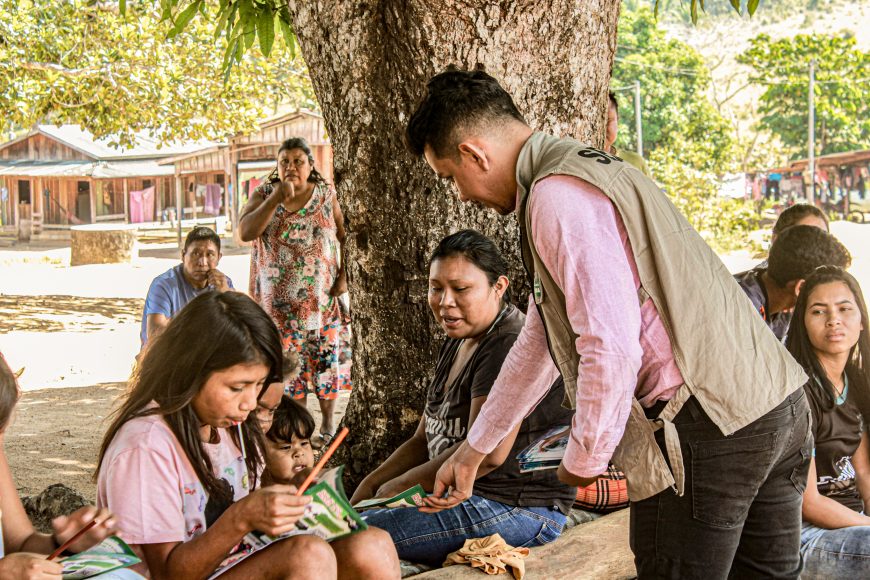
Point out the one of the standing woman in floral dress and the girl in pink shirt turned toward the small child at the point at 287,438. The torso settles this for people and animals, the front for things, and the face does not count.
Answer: the standing woman in floral dress

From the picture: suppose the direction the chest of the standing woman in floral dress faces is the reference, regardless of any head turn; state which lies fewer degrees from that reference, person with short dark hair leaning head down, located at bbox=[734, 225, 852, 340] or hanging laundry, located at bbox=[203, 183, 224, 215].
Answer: the person with short dark hair leaning head down

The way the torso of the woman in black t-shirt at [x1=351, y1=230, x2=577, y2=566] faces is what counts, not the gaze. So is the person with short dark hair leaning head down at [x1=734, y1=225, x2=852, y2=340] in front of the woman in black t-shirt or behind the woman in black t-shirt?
behind

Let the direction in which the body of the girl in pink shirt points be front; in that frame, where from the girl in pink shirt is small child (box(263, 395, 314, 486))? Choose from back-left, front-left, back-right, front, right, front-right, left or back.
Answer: back-left

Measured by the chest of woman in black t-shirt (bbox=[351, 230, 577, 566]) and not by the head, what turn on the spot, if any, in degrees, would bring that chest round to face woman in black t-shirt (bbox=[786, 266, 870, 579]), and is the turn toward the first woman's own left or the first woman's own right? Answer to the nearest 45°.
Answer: approximately 135° to the first woman's own left

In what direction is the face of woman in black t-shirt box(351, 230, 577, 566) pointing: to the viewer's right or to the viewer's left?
to the viewer's left

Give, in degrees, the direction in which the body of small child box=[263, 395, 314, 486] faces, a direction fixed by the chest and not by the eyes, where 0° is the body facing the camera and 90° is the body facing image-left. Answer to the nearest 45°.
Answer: approximately 315°

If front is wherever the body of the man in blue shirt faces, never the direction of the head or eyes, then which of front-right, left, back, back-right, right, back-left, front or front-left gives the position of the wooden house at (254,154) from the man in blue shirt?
back-left

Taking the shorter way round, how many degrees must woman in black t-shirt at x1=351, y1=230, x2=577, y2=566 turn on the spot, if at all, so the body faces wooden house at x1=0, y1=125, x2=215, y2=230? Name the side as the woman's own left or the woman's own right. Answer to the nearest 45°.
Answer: approximately 90° to the woman's own right

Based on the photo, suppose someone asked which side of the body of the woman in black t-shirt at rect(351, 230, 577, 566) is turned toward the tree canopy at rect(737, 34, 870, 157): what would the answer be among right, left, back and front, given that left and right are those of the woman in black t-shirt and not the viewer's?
back

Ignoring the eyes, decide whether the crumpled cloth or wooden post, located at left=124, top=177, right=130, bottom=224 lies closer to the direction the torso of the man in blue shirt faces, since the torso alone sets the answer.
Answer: the crumpled cloth

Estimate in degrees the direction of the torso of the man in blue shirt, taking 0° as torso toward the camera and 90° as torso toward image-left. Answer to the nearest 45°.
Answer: approximately 315°
